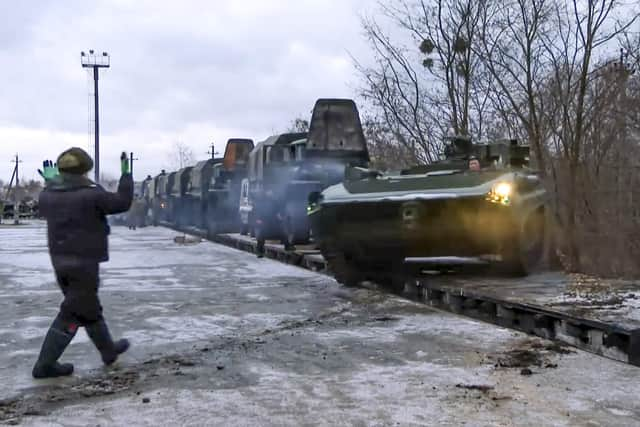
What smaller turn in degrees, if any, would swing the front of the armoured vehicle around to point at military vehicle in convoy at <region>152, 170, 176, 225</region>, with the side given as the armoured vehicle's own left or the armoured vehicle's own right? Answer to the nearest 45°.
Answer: approximately 135° to the armoured vehicle's own right

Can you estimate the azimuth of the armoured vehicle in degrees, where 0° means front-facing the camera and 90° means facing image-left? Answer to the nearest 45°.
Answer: approximately 0°

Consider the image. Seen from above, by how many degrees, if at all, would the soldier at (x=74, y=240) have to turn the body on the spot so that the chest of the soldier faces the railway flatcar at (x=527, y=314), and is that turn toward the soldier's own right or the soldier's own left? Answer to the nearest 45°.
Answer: approximately 45° to the soldier's own right

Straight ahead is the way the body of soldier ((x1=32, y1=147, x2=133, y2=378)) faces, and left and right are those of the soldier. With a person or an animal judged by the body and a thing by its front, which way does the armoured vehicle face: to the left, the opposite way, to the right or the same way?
the opposite way

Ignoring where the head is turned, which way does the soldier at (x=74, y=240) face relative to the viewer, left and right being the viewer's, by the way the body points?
facing away from the viewer and to the right of the viewer

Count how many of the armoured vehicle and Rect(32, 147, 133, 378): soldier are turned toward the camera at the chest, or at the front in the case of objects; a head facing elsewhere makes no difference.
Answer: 1
